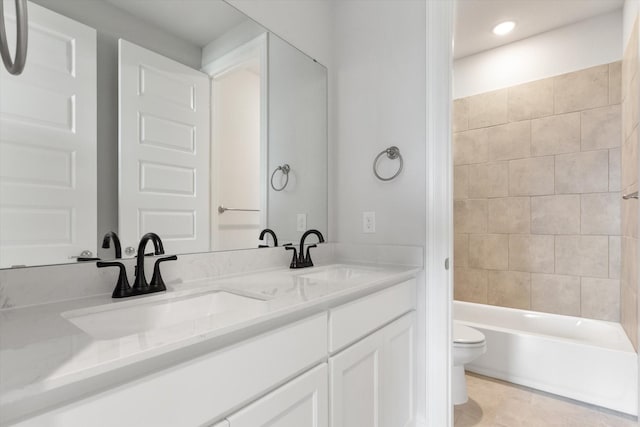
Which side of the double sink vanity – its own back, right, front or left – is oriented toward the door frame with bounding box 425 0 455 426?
left

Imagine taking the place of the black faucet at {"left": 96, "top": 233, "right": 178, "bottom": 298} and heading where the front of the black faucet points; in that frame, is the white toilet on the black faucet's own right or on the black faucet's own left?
on the black faucet's own left

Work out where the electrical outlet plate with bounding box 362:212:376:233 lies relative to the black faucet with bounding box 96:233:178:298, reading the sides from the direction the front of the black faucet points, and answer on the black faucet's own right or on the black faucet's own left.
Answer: on the black faucet's own left

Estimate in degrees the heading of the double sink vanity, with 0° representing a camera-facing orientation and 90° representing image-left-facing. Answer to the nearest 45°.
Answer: approximately 315°

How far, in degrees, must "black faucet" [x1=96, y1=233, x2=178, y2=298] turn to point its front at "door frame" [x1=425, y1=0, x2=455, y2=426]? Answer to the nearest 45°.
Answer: approximately 45° to its left

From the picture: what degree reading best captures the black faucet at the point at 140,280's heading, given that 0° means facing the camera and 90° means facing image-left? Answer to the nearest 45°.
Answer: approximately 315°
